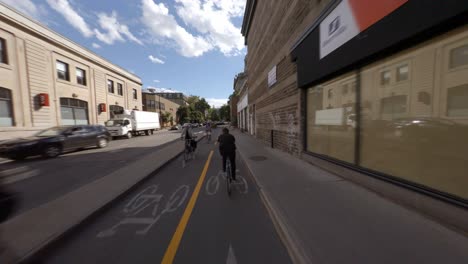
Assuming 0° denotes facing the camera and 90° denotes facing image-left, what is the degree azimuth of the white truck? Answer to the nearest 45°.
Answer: approximately 45°

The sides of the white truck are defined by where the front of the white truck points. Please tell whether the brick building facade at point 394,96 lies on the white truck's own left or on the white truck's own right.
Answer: on the white truck's own left

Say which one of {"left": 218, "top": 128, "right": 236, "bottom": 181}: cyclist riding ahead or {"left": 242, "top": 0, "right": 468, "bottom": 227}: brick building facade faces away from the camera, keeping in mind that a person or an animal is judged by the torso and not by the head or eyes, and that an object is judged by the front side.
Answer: the cyclist riding ahead

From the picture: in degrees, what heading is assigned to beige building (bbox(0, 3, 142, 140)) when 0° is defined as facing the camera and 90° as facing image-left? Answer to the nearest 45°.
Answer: approximately 315°

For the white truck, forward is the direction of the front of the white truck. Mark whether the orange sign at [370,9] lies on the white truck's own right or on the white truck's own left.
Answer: on the white truck's own left

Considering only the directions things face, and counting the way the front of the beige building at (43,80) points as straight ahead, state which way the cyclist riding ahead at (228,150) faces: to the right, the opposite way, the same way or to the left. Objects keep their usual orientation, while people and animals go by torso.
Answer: to the left

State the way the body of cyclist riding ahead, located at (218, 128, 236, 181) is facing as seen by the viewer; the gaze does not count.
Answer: away from the camera

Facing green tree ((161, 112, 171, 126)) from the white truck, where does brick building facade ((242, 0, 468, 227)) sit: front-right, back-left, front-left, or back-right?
back-right

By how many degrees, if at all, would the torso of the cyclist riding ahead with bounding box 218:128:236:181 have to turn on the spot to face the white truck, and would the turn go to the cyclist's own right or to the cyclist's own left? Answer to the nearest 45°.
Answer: approximately 45° to the cyclist's own left

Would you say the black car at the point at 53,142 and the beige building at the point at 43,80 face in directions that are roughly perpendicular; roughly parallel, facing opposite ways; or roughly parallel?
roughly perpendicular

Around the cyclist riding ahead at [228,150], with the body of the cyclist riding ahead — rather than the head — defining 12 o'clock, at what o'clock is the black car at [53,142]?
The black car is roughly at 10 o'clock from the cyclist riding ahead.

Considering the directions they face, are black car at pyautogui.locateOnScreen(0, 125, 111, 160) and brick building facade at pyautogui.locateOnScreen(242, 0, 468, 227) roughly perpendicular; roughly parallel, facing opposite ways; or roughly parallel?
roughly perpendicular

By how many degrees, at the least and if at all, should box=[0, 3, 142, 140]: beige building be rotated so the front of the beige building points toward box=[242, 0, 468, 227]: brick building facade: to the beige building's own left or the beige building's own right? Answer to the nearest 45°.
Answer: approximately 45° to the beige building's own right

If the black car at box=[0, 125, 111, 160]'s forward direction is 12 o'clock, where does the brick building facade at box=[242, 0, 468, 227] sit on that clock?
The brick building facade is roughly at 10 o'clock from the black car.
